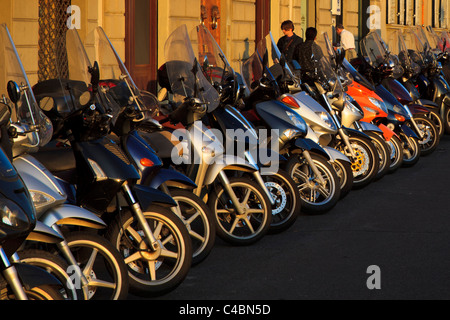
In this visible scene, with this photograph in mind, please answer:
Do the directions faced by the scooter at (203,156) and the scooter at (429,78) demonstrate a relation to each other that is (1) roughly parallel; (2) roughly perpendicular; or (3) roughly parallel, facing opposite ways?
roughly parallel

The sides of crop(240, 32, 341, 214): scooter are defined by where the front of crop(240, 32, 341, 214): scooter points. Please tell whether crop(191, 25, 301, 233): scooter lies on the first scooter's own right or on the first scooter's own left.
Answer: on the first scooter's own right

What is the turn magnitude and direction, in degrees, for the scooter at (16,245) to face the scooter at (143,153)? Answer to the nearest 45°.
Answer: approximately 135° to its left

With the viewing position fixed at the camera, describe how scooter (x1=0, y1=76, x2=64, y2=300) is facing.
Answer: facing the viewer and to the right of the viewer

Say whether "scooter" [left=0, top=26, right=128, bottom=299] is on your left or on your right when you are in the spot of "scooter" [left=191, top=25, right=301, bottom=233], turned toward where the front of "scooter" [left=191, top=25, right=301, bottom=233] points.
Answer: on your right

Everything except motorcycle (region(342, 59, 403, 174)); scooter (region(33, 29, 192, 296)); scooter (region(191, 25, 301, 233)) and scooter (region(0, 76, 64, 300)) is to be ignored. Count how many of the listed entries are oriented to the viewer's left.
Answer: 0

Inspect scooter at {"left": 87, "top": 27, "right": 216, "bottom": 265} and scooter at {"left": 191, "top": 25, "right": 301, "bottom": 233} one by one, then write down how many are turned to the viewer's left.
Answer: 0

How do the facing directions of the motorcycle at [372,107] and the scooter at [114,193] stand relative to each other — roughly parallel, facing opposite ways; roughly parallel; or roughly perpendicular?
roughly parallel

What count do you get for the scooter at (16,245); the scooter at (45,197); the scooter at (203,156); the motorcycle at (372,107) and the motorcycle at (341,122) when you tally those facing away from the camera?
0
